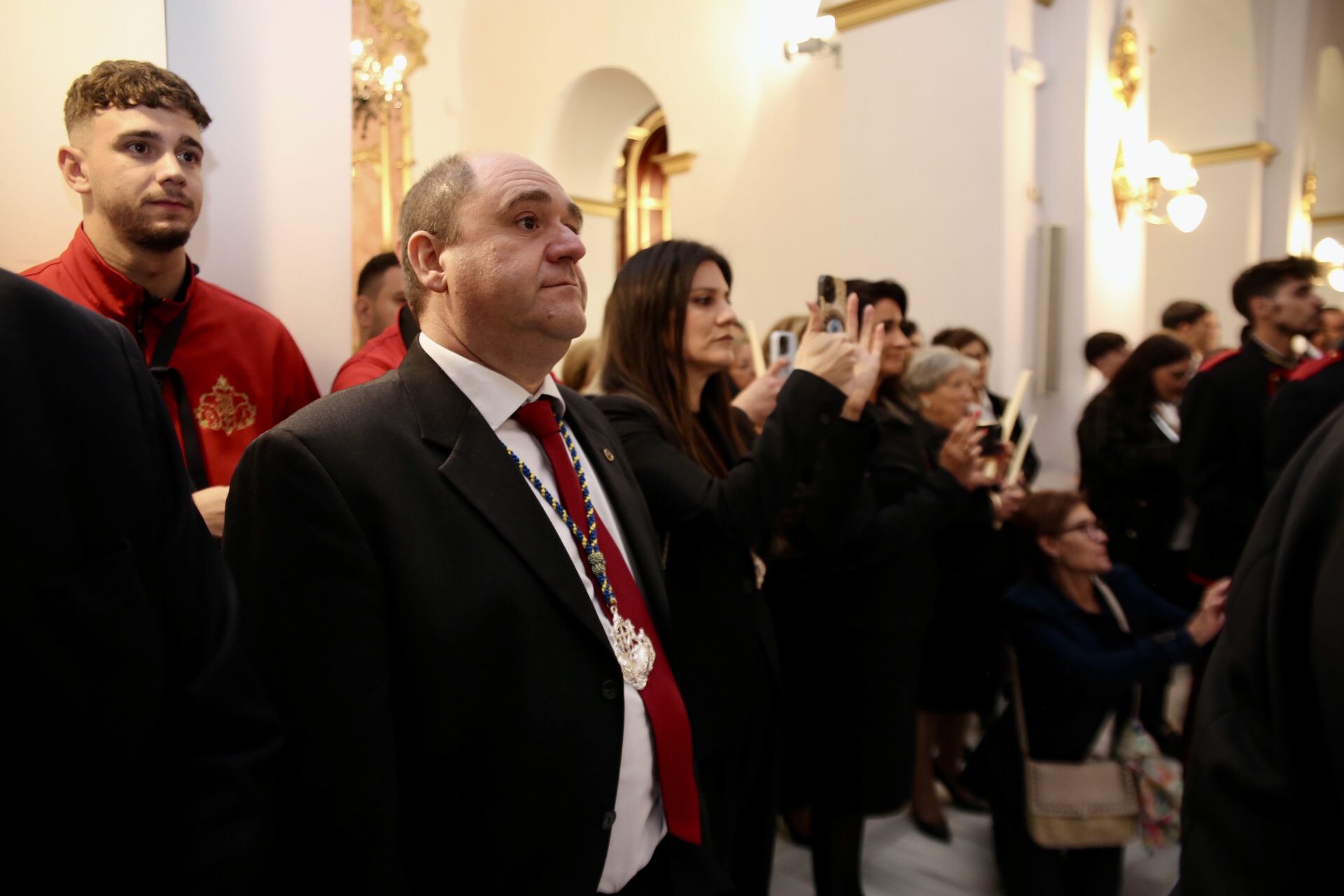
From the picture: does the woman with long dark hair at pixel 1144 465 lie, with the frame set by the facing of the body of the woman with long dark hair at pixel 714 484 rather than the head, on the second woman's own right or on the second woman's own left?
on the second woman's own left

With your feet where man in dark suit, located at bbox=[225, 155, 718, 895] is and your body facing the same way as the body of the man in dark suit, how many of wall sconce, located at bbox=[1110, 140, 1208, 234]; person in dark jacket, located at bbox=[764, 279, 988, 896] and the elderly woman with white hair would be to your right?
0

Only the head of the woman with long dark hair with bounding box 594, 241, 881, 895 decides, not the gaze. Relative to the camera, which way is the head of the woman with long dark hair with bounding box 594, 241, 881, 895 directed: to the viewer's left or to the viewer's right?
to the viewer's right

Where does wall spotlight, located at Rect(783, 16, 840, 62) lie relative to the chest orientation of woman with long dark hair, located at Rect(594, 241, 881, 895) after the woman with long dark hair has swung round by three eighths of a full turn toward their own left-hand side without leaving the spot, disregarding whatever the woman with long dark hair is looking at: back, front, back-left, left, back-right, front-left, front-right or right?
front-right

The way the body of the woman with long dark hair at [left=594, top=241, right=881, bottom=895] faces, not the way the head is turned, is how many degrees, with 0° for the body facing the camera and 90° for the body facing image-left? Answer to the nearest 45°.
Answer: approximately 270°

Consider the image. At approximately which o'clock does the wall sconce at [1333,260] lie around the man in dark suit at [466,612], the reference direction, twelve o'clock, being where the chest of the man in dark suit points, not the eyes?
The wall sconce is roughly at 9 o'clock from the man in dark suit.

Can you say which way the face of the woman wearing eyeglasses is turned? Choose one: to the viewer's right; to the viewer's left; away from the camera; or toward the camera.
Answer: to the viewer's right

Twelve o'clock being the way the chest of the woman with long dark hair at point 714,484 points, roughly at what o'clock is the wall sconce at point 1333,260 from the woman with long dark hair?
The wall sconce is roughly at 10 o'clock from the woman with long dark hair.

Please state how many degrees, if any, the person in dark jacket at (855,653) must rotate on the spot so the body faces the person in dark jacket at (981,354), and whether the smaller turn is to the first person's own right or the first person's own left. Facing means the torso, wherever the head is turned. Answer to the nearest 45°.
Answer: approximately 90° to the first person's own left

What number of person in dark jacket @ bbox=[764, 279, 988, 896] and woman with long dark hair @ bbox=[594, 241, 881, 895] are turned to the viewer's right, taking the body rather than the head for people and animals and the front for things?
2

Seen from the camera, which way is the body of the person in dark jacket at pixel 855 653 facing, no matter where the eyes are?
to the viewer's right

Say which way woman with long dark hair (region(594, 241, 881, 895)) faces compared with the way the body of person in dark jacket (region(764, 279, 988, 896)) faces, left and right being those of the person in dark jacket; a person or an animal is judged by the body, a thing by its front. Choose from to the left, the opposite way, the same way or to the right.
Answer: the same way

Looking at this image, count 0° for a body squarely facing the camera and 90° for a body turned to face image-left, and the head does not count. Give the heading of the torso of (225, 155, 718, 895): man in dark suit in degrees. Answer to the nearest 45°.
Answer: approximately 315°
